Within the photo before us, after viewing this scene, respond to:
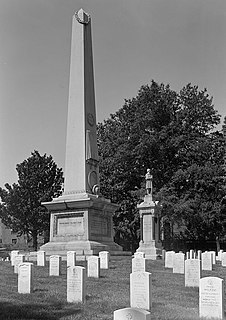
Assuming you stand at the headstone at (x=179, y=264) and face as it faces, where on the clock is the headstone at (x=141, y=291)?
the headstone at (x=141, y=291) is roughly at 12 o'clock from the headstone at (x=179, y=264).

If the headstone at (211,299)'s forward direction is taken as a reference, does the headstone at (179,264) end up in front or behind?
behind

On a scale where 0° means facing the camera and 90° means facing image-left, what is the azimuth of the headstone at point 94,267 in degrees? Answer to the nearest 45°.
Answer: approximately 0°

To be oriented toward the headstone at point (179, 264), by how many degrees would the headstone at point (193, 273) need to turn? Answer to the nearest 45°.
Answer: approximately 180°

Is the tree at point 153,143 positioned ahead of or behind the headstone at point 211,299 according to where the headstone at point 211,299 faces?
behind

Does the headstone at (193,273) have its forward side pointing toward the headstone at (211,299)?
yes

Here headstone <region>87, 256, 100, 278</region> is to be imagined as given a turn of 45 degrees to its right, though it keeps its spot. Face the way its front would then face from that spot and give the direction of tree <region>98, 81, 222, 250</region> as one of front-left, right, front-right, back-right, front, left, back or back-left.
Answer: back-right
